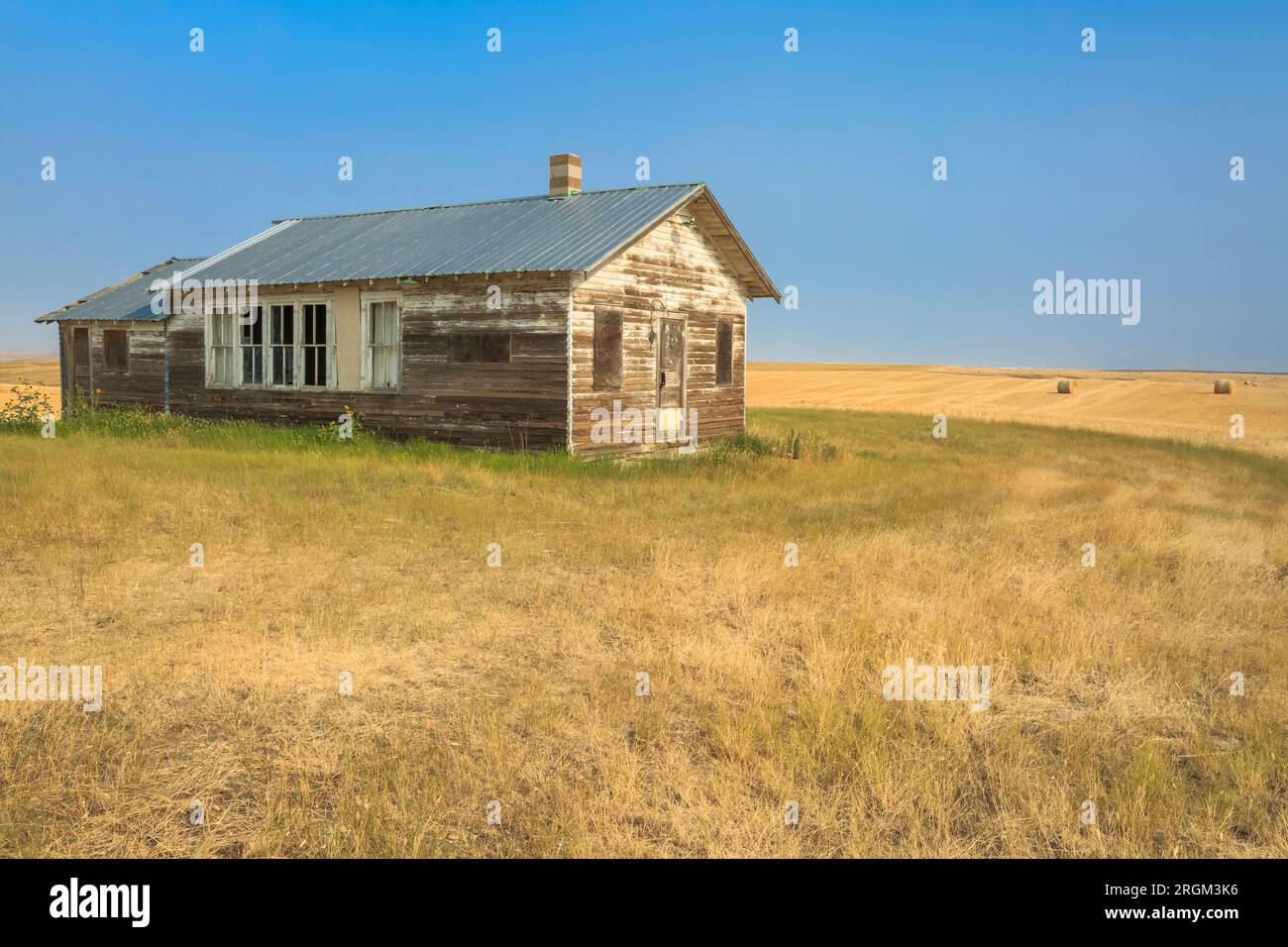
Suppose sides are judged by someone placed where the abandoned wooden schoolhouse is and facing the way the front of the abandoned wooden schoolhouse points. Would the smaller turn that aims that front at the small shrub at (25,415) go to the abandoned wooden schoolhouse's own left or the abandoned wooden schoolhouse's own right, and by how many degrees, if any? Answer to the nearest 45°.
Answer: approximately 180°

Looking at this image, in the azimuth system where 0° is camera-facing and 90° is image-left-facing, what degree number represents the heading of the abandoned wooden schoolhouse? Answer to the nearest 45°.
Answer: approximately 315°
